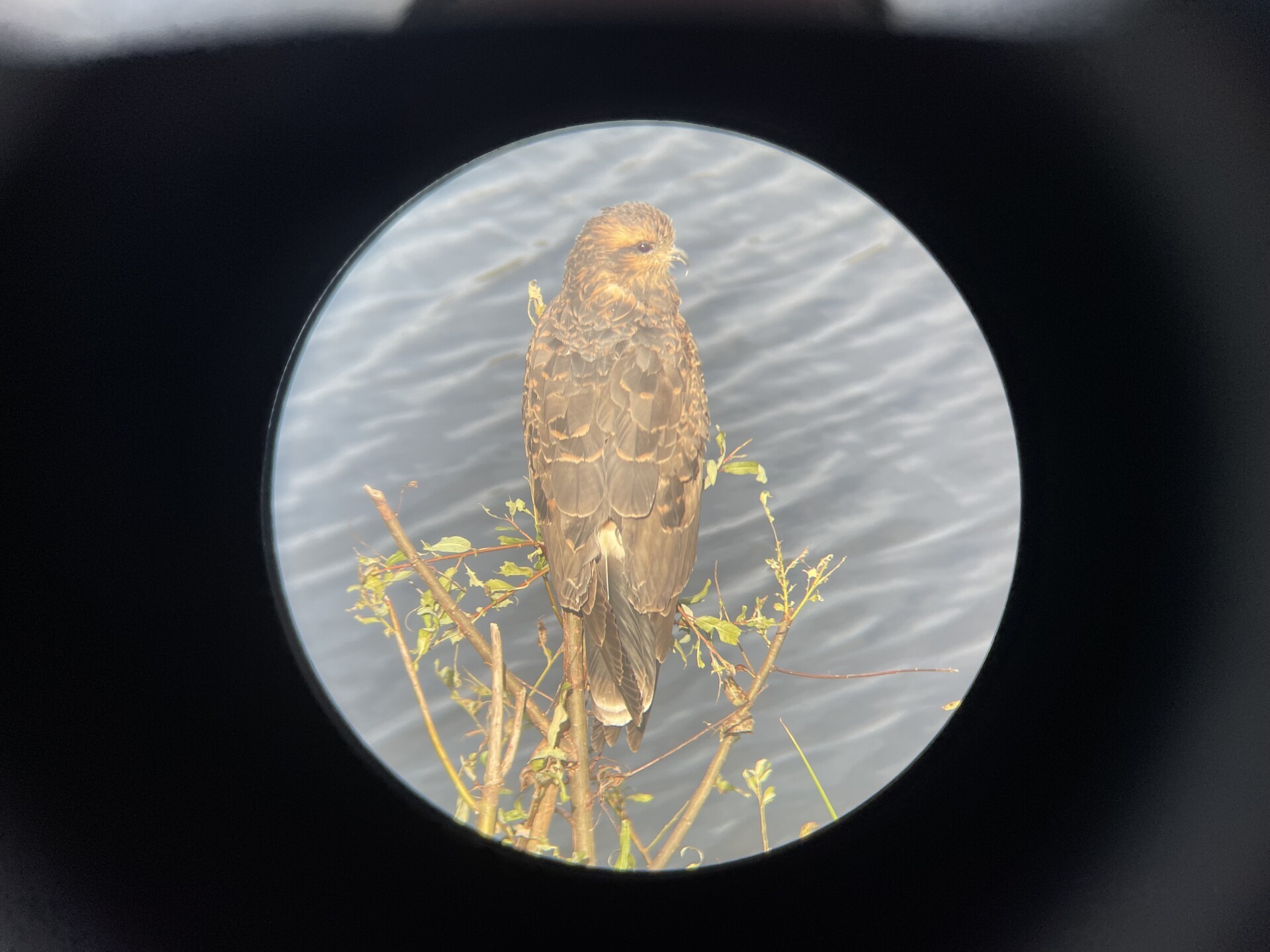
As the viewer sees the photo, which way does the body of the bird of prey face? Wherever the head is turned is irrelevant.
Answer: away from the camera
